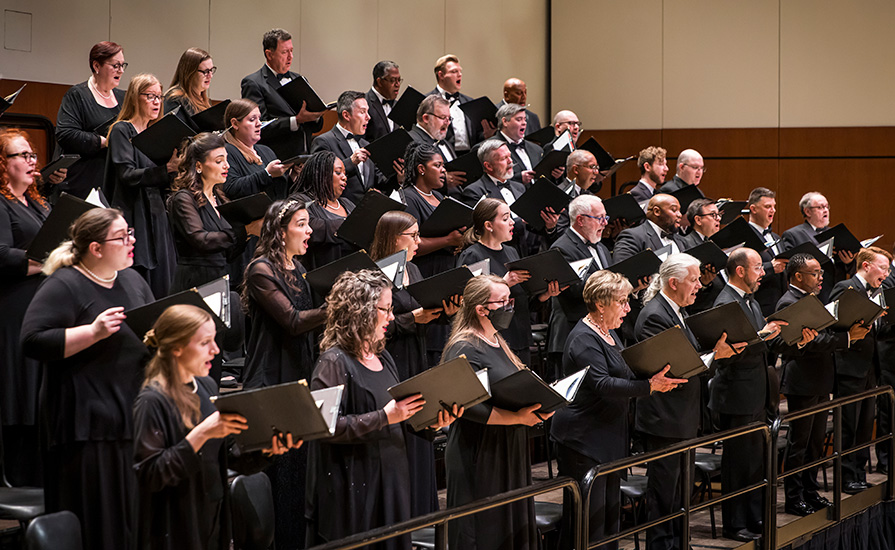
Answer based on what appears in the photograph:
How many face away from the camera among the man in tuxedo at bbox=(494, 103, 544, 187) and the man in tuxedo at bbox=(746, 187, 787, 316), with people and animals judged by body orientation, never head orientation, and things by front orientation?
0

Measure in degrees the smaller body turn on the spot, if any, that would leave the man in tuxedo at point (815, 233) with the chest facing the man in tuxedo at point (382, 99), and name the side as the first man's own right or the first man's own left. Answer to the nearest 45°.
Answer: approximately 90° to the first man's own right

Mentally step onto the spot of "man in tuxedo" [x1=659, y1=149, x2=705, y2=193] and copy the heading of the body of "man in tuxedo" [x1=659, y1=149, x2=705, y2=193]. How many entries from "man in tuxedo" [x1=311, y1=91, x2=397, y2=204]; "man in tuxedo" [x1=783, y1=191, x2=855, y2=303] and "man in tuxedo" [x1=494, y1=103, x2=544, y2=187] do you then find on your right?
2

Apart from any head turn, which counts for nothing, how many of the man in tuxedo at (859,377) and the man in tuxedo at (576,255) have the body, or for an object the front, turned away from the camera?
0

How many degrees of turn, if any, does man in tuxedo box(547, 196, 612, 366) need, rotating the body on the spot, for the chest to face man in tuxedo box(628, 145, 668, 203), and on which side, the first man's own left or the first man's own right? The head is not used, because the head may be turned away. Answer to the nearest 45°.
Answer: approximately 135° to the first man's own left

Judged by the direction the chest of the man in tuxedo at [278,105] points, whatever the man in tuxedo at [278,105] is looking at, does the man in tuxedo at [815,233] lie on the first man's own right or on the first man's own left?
on the first man's own left
